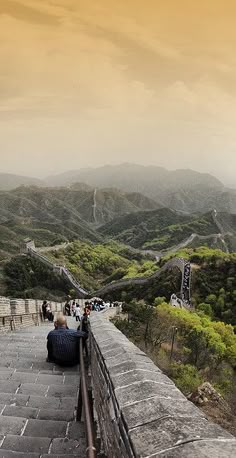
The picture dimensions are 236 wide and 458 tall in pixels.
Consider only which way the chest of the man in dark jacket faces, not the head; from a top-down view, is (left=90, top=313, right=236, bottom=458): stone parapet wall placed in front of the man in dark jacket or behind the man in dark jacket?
behind

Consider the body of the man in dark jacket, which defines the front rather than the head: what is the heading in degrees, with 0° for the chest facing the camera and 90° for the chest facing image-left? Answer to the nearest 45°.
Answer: approximately 180°
